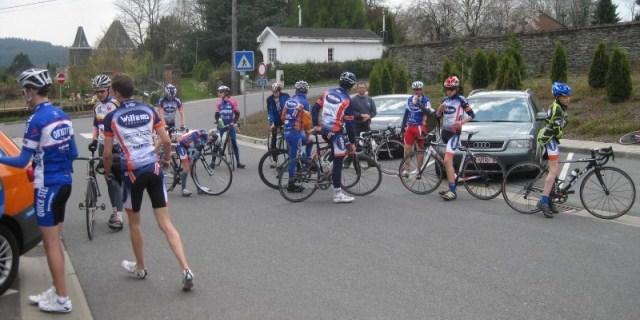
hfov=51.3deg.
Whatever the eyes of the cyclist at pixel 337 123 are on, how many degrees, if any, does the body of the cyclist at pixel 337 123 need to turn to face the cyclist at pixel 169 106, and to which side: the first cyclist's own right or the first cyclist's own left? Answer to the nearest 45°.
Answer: approximately 90° to the first cyclist's own left

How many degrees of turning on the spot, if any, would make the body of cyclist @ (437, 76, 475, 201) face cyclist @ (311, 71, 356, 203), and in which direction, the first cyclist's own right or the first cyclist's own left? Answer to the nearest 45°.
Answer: approximately 45° to the first cyclist's own right

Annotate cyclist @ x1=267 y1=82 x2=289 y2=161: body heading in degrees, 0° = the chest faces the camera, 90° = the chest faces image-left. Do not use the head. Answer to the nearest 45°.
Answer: approximately 0°

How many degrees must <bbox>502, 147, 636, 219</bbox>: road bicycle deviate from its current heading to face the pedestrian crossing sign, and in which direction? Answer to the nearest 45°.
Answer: approximately 135° to its left

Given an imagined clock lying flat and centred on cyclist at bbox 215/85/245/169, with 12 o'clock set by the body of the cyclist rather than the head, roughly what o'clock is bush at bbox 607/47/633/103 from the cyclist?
The bush is roughly at 7 o'clock from the cyclist.
